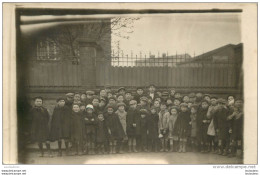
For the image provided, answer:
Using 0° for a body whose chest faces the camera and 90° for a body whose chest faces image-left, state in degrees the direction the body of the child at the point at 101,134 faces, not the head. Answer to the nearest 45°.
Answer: approximately 0°
